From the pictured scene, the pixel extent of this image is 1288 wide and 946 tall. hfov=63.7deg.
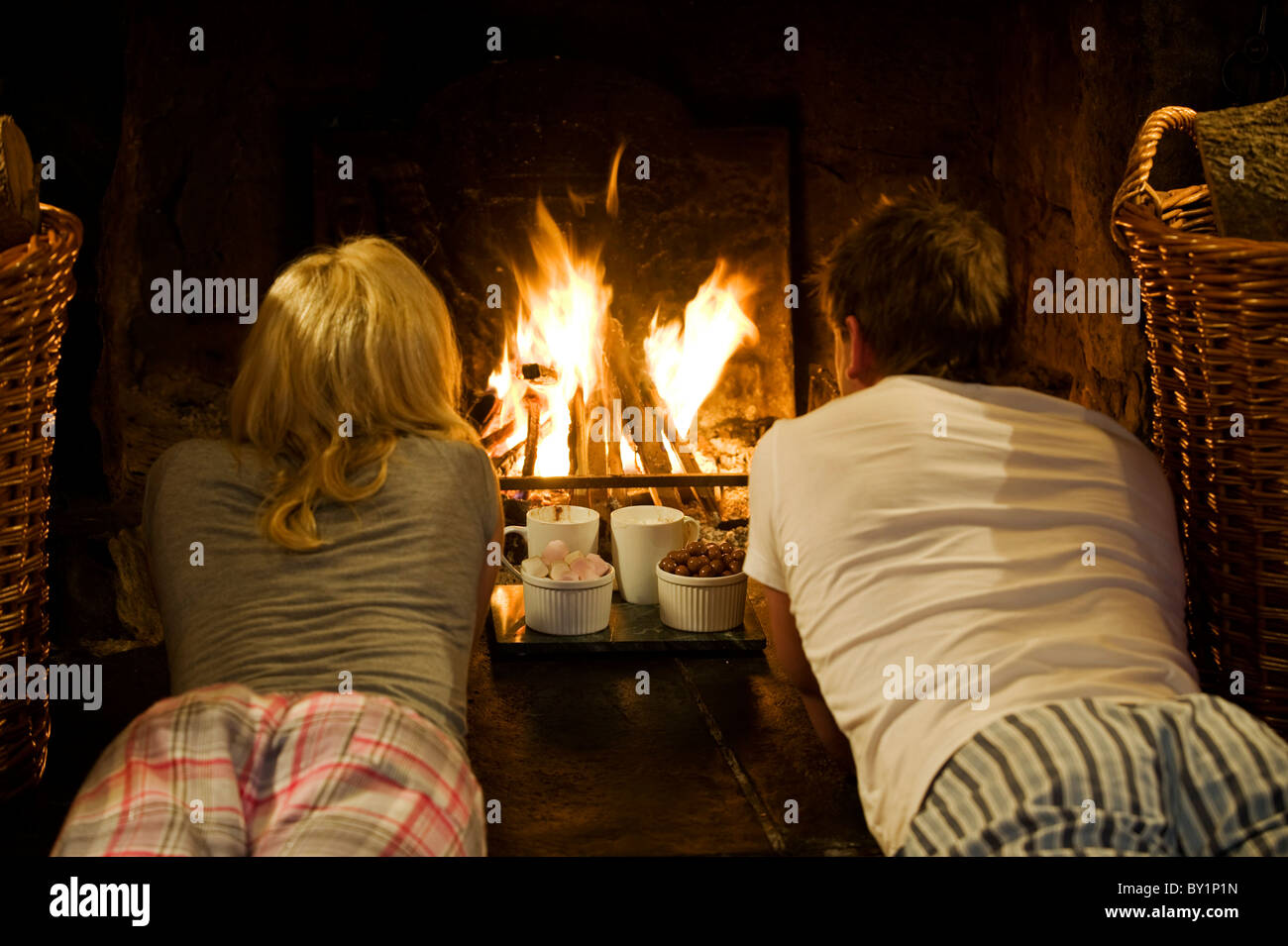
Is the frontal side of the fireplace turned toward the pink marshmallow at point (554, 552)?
yes

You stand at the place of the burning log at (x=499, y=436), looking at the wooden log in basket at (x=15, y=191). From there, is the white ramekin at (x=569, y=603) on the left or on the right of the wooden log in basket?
left

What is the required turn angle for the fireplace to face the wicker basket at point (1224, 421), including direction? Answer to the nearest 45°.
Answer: approximately 45° to its left

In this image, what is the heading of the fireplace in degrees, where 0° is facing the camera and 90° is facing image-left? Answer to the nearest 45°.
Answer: approximately 0°

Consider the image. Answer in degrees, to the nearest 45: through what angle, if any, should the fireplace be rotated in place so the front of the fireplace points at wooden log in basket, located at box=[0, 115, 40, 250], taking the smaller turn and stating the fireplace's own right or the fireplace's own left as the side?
approximately 45° to the fireplace's own right

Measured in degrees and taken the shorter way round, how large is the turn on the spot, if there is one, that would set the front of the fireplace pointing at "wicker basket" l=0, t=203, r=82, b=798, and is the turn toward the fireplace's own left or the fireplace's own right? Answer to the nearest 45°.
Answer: approximately 45° to the fireplace's own right
